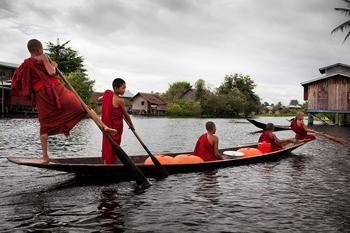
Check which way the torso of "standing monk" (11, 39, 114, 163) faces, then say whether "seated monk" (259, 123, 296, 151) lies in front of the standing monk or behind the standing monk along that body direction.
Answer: in front

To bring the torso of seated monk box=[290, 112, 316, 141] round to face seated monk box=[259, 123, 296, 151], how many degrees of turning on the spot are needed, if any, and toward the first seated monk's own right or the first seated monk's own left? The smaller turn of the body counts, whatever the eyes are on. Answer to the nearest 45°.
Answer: approximately 135° to the first seated monk's own right

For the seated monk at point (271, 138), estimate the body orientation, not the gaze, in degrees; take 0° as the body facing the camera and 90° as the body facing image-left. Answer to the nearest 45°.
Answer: approximately 270°

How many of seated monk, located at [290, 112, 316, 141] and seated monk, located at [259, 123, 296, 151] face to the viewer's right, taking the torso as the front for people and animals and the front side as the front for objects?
2

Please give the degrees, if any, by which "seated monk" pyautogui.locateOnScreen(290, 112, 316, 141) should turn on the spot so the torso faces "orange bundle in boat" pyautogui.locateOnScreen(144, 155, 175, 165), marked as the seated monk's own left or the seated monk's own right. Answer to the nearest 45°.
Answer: approximately 135° to the seated monk's own right

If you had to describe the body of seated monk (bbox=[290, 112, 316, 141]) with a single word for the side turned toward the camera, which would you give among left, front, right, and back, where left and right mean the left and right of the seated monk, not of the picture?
right

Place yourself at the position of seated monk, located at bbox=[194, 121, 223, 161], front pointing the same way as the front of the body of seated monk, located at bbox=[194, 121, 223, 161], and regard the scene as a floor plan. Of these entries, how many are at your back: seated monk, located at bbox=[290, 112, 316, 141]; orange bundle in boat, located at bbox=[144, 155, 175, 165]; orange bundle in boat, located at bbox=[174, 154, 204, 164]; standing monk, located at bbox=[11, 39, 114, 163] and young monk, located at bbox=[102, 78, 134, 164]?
4

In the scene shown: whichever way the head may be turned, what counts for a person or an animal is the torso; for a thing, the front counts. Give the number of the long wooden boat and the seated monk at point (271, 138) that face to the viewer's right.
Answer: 2

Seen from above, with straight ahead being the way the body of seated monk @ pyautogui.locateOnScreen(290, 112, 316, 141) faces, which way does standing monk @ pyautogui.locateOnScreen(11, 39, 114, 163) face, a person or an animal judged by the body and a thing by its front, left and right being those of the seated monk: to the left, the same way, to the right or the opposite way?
to the left

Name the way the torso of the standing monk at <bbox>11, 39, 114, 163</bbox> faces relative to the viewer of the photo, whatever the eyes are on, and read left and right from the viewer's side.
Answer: facing away from the viewer and to the right of the viewer

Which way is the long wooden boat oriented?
to the viewer's right

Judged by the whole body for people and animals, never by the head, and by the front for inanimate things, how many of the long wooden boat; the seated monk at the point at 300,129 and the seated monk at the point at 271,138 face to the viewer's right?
3

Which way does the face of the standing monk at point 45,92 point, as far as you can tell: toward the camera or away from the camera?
away from the camera
